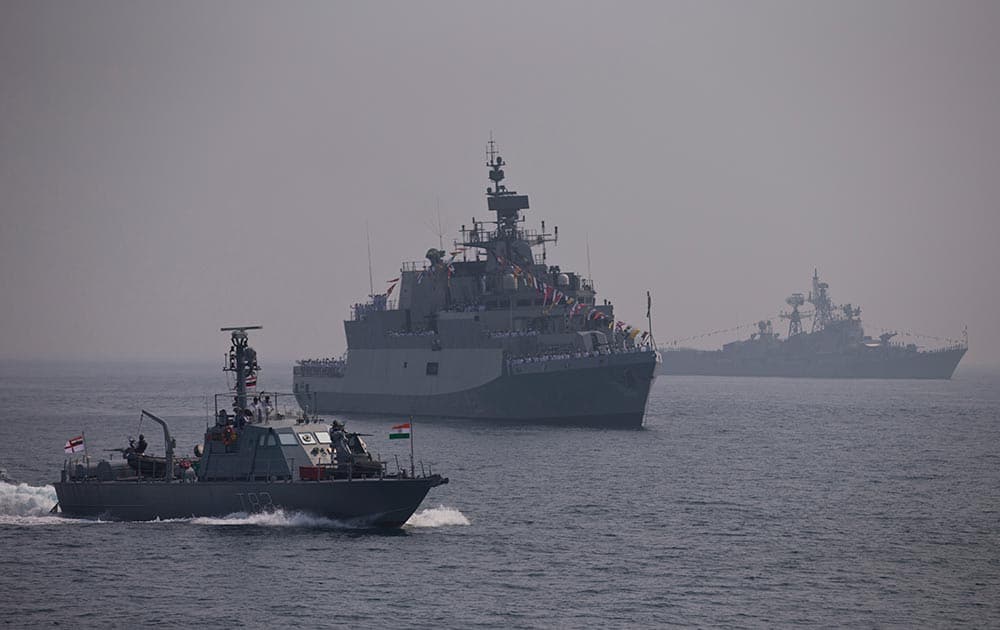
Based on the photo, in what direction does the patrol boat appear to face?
to the viewer's right
